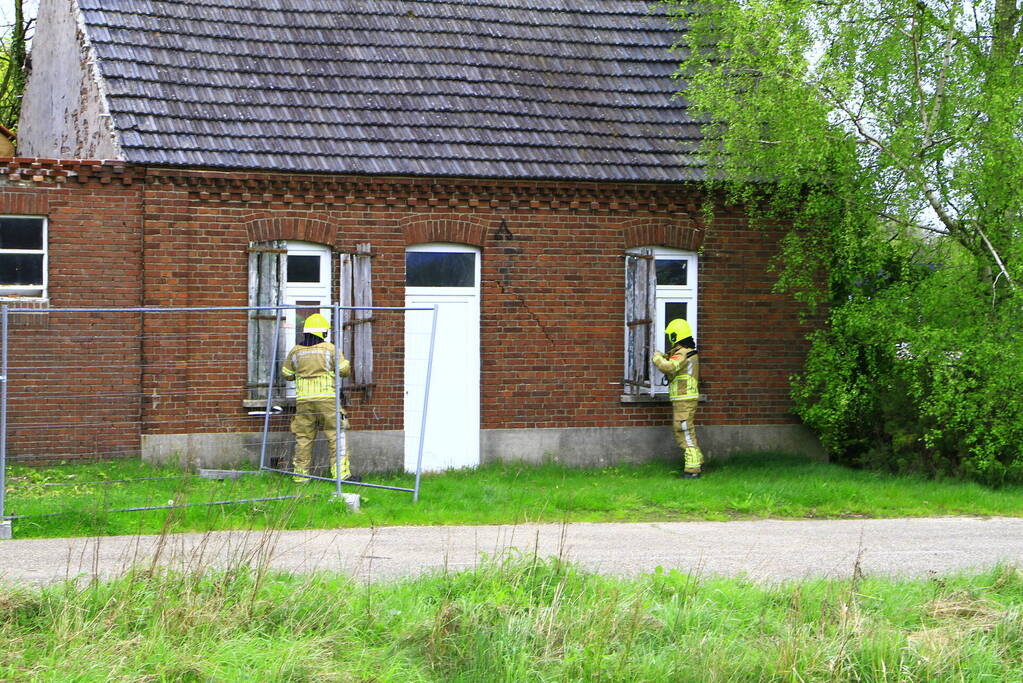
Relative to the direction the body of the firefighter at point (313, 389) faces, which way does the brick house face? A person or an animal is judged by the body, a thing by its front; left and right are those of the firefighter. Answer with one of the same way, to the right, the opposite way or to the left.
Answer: the opposite way

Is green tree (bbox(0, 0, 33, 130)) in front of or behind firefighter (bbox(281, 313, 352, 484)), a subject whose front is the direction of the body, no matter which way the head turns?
in front

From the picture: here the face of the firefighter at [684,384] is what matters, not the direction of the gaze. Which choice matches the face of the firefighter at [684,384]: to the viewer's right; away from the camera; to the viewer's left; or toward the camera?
to the viewer's left

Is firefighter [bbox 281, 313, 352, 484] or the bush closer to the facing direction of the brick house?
the firefighter

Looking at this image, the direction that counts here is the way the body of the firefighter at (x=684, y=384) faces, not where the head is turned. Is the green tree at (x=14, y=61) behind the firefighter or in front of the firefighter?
in front

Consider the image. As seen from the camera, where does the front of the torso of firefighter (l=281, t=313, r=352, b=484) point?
away from the camera

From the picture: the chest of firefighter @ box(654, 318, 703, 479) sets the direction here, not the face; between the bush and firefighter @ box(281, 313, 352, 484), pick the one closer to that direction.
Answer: the firefighter

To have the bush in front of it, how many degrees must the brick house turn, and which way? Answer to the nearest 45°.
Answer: approximately 90° to its left

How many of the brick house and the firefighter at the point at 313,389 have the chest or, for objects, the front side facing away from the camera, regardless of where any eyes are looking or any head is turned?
1

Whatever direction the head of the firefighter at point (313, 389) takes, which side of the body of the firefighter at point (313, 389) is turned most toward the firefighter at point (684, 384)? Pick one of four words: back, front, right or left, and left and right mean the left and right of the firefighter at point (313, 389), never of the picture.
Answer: right

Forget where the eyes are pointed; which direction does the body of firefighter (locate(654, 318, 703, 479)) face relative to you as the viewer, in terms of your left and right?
facing to the left of the viewer
